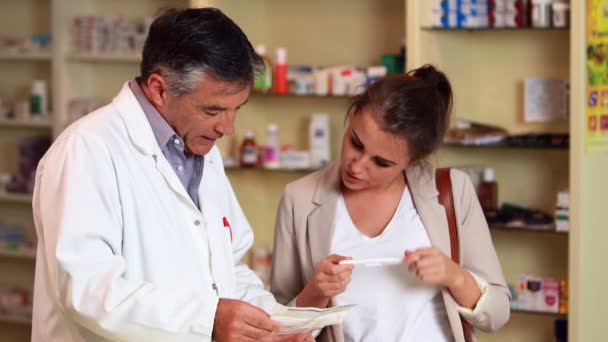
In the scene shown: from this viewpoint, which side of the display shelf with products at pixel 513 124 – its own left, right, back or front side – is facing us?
front

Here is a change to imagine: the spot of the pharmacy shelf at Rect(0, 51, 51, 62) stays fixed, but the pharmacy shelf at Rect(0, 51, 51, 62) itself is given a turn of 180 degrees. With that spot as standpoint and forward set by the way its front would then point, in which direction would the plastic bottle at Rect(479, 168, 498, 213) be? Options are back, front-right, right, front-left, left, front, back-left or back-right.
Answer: back-right

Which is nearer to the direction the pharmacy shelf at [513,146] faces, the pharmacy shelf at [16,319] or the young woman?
the young woman

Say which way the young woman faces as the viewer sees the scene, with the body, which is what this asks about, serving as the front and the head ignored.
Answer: toward the camera

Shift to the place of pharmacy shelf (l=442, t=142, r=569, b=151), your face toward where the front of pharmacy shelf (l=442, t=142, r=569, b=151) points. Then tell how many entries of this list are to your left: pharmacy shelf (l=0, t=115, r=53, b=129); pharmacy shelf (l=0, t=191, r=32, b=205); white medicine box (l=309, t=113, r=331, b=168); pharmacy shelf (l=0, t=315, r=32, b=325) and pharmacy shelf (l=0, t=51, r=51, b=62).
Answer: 0

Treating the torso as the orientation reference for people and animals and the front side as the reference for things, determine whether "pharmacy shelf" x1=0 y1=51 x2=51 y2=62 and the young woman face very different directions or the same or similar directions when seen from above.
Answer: same or similar directions

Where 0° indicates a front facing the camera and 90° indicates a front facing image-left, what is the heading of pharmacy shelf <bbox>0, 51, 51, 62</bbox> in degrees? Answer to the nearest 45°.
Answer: approximately 0°

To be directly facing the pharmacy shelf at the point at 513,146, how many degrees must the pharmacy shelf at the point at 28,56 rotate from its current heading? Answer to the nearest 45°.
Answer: approximately 45° to its left

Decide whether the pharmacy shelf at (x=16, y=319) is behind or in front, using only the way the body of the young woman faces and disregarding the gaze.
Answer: behind

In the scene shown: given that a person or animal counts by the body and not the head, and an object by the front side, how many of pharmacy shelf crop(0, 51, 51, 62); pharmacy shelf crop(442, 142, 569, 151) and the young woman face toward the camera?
3

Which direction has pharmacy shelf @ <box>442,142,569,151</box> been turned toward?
toward the camera

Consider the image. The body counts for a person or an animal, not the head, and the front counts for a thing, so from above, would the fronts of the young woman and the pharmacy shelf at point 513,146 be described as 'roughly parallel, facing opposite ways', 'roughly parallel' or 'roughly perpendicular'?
roughly parallel

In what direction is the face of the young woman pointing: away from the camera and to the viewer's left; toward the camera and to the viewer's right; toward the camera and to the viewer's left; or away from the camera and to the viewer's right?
toward the camera and to the viewer's left

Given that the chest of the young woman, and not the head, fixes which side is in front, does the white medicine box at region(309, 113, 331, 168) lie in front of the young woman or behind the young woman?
behind

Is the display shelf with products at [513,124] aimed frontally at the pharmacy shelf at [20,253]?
no

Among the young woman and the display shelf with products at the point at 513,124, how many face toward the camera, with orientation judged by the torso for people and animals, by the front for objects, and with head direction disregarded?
2

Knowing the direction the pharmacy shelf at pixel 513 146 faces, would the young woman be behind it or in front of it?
in front
